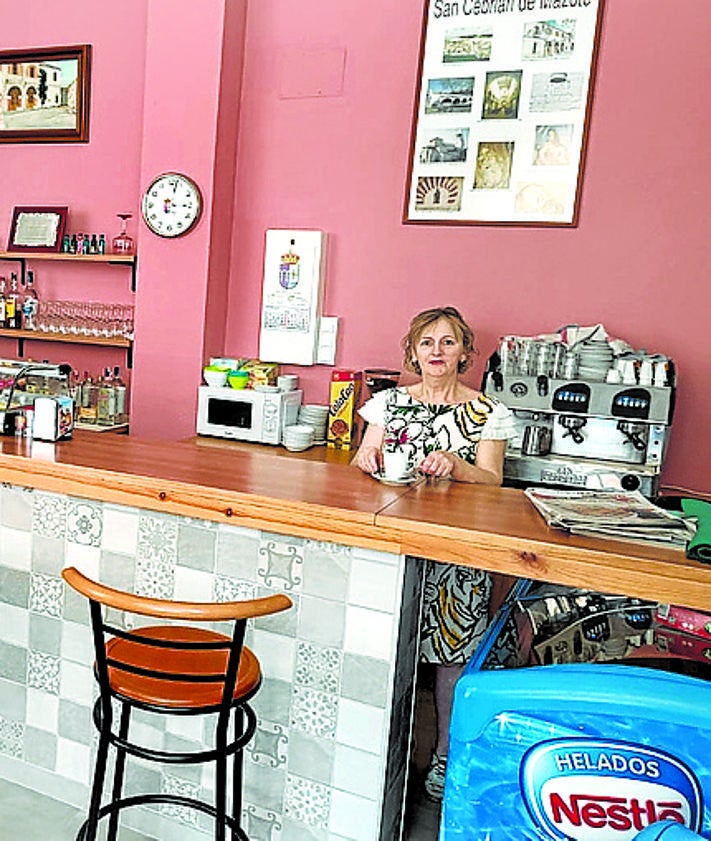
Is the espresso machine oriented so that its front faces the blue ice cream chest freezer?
yes

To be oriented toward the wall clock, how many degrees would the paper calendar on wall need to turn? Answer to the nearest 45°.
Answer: approximately 90° to its right

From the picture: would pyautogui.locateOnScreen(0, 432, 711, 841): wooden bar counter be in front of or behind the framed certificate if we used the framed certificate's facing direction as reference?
in front

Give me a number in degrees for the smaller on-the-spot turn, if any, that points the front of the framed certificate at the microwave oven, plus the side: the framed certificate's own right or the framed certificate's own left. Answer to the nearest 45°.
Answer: approximately 45° to the framed certificate's own left

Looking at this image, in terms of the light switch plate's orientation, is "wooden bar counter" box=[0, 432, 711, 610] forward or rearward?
forward

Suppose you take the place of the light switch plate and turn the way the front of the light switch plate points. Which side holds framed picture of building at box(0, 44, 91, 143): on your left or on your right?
on your right

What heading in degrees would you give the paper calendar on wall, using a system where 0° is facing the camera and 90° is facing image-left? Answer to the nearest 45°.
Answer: approximately 0°
